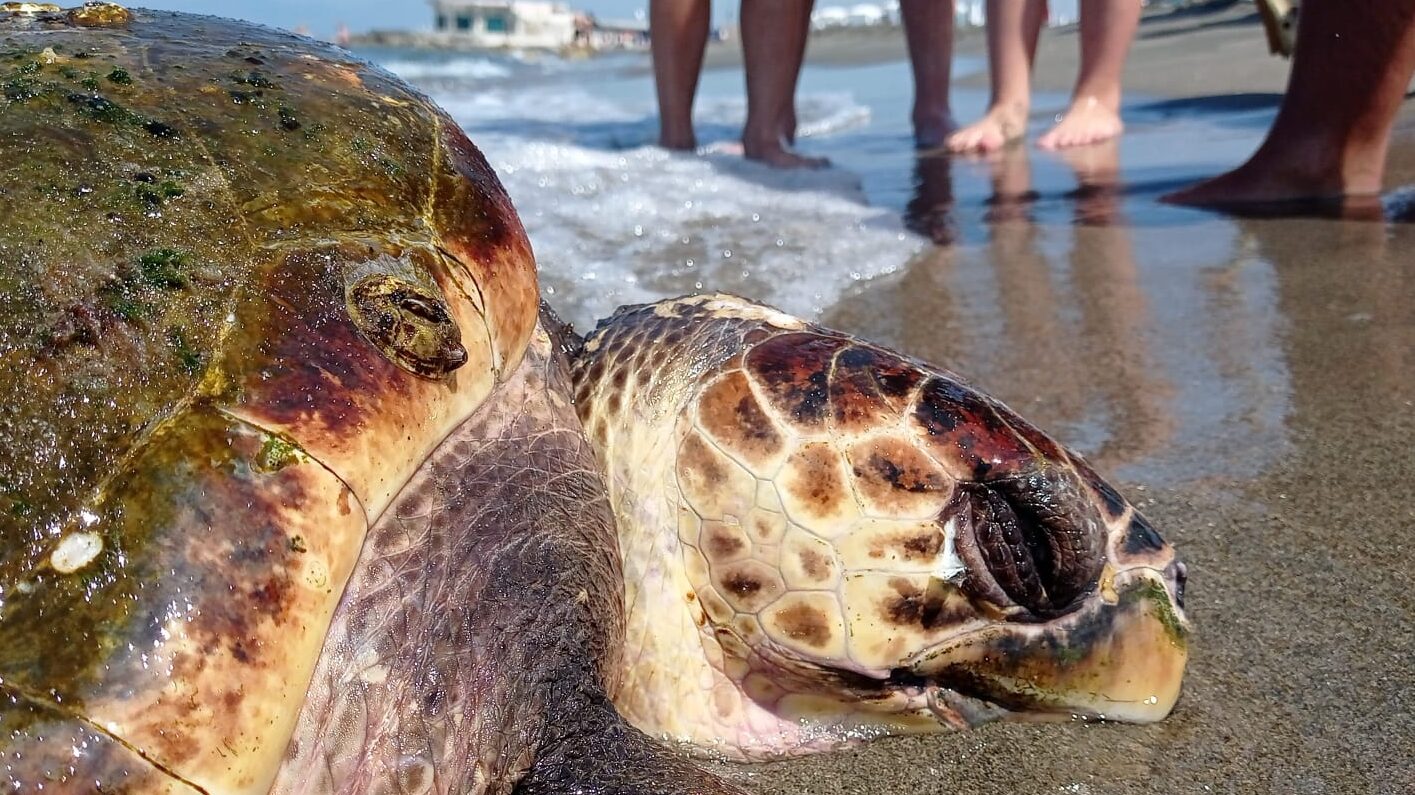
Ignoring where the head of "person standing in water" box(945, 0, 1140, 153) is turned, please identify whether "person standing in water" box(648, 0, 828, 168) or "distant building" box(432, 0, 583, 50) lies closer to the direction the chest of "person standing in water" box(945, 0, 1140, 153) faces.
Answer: the person standing in water

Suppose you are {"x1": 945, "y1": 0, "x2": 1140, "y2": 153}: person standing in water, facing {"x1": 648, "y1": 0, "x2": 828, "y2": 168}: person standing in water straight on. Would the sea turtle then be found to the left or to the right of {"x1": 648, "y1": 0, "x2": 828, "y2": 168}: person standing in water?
left

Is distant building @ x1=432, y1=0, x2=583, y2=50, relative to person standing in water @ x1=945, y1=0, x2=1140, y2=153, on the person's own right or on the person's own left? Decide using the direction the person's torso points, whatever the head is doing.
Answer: on the person's own right

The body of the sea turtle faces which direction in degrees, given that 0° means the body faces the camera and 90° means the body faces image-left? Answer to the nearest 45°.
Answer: approximately 270°

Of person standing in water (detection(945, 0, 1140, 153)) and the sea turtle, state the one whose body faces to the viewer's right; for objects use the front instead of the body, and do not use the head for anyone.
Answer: the sea turtle

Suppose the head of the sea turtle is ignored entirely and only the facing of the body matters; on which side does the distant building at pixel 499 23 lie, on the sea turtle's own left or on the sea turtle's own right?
on the sea turtle's own left

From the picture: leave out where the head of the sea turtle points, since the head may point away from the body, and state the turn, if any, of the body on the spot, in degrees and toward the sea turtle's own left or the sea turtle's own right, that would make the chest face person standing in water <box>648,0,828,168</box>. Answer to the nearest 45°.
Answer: approximately 90° to the sea turtle's own left

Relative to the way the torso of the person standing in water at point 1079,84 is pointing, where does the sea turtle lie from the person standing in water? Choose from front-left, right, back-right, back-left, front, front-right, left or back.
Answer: front-left

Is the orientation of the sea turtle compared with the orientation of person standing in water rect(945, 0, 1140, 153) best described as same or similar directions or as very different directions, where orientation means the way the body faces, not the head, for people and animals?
very different directions

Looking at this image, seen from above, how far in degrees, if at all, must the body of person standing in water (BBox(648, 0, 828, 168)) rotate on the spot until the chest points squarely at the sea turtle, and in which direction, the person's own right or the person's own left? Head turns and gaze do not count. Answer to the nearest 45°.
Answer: approximately 45° to the person's own right

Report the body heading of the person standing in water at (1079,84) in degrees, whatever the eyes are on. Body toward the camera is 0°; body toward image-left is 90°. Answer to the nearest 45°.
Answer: approximately 45°

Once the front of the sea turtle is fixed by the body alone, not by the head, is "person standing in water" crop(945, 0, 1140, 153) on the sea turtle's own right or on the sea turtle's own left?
on the sea turtle's own left

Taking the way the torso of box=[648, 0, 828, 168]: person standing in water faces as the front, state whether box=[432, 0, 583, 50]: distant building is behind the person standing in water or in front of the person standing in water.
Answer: behind

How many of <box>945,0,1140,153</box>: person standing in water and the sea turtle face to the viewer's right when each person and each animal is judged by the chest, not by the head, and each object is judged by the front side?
1

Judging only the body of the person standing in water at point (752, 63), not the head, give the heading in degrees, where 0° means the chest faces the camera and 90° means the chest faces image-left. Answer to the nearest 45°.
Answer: approximately 315°

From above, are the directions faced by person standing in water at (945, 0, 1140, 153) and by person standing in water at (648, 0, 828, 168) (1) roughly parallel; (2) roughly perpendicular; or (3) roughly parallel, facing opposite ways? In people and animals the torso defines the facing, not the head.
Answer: roughly perpendicular
